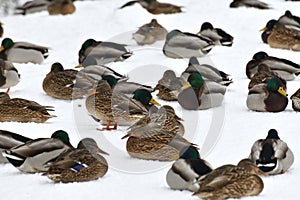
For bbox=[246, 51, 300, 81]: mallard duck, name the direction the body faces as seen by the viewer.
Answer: to the viewer's left

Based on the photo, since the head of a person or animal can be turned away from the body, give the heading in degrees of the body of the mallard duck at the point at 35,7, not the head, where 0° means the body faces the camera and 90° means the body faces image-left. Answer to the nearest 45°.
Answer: approximately 270°

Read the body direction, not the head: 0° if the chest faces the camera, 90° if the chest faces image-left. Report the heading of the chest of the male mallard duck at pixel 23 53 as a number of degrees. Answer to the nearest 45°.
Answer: approximately 90°

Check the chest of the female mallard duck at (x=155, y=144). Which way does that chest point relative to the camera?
to the viewer's left

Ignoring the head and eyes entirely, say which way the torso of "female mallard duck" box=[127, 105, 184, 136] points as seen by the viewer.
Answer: to the viewer's right

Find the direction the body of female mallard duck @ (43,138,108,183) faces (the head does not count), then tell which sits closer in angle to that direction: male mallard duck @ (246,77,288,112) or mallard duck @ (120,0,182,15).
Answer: the male mallard duck

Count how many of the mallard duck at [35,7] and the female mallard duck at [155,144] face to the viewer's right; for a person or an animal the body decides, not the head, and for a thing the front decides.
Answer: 1

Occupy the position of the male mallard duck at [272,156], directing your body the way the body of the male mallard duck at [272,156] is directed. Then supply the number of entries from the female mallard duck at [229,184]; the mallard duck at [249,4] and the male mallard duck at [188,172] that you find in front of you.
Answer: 1

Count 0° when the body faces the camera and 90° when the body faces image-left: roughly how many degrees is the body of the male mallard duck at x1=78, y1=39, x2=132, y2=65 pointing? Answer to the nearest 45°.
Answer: approximately 90°
